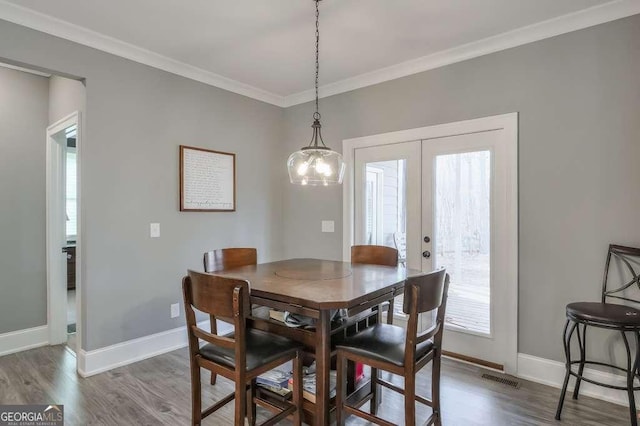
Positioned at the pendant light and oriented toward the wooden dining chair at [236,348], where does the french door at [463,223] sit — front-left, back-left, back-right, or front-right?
back-left

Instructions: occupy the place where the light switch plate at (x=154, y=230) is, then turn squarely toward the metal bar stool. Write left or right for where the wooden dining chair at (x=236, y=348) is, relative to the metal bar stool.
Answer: right

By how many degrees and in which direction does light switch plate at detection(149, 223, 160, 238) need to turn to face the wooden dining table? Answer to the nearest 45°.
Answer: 0° — it already faces it

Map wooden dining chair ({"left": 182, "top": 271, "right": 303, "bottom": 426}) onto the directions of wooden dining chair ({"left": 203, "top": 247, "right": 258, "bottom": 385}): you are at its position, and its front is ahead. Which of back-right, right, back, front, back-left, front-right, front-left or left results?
front-right

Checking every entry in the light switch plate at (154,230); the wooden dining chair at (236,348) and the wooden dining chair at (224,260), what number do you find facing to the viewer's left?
0

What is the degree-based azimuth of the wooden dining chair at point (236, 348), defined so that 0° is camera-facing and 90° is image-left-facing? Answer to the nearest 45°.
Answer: approximately 225°

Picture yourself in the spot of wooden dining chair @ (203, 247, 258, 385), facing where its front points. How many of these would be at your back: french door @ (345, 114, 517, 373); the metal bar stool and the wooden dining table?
0

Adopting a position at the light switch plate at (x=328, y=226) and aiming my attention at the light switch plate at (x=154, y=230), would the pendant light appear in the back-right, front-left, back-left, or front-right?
front-left

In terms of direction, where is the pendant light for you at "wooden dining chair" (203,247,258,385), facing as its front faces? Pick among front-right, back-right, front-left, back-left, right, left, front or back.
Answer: front

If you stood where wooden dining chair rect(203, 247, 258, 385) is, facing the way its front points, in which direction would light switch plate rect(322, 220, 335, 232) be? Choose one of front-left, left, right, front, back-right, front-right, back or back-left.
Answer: left

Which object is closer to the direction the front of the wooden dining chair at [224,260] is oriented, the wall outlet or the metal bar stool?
the metal bar stool

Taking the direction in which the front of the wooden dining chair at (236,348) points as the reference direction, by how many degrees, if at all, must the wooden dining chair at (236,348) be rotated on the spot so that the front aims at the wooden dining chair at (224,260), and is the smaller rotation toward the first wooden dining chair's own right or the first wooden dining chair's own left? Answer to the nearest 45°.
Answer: approximately 45° to the first wooden dining chair's own left

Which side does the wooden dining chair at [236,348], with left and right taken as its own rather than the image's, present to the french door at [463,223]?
front

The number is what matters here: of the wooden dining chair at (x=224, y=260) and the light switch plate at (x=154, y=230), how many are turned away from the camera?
0

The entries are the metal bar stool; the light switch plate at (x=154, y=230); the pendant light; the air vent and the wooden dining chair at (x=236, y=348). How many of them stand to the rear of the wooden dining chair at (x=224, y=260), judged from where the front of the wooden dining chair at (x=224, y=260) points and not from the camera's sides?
1

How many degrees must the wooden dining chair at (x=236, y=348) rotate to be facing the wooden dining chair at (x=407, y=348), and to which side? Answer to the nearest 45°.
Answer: approximately 45° to its right

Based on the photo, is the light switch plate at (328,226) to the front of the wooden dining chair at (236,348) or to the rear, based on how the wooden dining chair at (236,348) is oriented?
to the front

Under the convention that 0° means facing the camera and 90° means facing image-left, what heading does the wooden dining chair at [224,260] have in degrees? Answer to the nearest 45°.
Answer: approximately 315°

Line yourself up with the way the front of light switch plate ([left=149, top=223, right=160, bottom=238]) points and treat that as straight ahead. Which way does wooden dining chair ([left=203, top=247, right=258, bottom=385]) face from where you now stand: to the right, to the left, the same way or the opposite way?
the same way

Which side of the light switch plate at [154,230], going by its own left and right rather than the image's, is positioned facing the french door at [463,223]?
front

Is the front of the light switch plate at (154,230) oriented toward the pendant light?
yes
